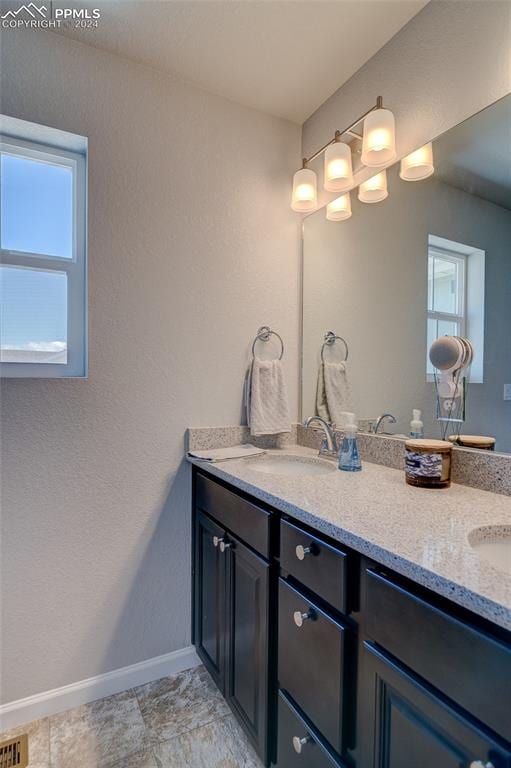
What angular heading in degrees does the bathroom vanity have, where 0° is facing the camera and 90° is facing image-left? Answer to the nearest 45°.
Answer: approximately 45°

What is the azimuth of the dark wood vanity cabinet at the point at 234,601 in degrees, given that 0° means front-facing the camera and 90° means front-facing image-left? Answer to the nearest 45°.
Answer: approximately 45°

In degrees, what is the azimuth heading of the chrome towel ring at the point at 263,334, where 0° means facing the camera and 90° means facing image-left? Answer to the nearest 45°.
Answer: approximately 315°

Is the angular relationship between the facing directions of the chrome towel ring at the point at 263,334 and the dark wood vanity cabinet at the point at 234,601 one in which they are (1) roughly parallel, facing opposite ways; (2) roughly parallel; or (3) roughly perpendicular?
roughly perpendicular

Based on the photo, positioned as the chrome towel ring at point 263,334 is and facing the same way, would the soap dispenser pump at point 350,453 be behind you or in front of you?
in front

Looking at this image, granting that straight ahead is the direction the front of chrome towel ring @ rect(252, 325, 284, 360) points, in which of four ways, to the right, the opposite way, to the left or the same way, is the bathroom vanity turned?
to the right

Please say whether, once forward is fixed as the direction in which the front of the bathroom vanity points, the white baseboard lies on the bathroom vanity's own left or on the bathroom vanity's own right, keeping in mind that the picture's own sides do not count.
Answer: on the bathroom vanity's own right

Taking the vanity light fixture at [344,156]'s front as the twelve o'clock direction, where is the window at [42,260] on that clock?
The window is roughly at 1 o'clock from the vanity light fixture.
